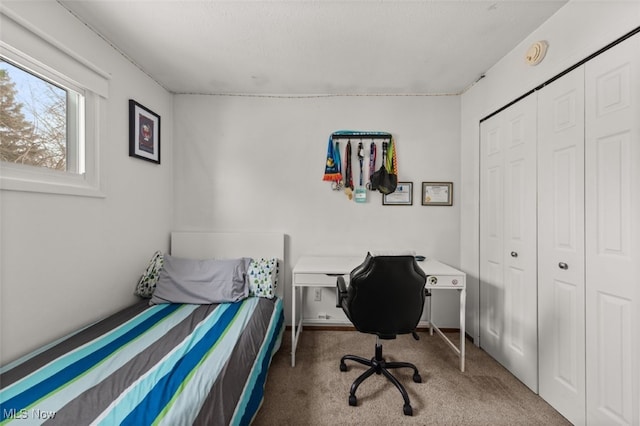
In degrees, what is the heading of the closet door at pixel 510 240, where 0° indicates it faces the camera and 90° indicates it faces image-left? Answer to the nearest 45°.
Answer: approximately 45°

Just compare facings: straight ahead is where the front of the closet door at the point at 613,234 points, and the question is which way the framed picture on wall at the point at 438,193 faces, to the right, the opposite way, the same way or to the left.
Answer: to the left

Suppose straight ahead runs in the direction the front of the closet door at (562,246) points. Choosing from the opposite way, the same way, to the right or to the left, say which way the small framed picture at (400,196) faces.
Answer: to the left

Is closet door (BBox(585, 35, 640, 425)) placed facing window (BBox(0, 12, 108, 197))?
yes

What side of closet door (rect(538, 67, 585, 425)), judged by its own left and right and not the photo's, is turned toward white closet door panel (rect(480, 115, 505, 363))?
right

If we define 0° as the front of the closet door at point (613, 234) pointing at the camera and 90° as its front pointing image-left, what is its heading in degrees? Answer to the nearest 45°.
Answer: approximately 45°

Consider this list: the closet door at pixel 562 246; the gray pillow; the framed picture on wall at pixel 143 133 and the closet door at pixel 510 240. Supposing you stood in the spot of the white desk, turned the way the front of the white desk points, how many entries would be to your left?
2

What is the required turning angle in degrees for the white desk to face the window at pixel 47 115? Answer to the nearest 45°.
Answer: approximately 45° to its right

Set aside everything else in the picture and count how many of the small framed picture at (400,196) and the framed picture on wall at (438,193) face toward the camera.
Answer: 2
